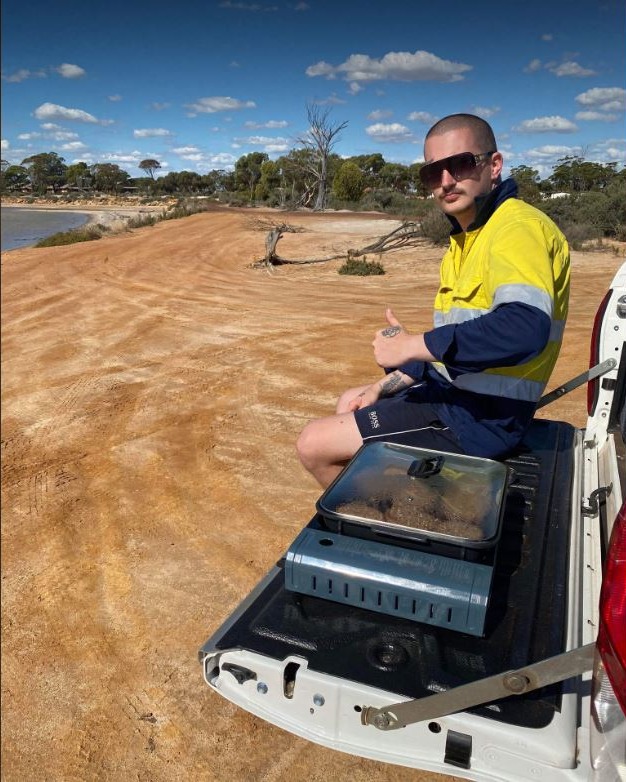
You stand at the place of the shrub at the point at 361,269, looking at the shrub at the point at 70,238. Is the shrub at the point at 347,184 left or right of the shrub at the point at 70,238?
right

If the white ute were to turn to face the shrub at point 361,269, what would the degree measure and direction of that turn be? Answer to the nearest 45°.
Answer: approximately 90° to its left

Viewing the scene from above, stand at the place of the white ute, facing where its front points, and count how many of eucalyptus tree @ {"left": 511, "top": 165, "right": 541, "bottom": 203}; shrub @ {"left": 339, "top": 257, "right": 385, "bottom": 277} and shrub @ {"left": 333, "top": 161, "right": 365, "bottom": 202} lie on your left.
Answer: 3

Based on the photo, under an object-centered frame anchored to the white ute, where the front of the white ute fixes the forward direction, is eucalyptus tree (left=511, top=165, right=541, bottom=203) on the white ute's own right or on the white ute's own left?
on the white ute's own left

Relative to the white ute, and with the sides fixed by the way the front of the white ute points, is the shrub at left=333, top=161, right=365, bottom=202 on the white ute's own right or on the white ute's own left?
on the white ute's own left

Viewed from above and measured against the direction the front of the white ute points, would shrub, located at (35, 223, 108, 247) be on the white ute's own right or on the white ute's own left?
on the white ute's own left
